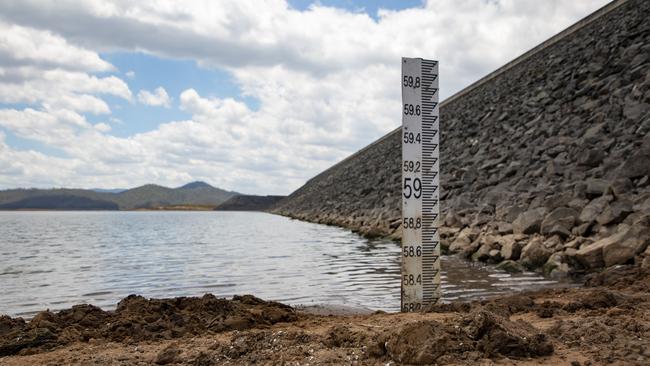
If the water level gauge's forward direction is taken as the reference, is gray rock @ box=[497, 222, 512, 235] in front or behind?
behind

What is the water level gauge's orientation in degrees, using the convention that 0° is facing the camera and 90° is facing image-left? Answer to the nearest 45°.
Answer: approximately 0°

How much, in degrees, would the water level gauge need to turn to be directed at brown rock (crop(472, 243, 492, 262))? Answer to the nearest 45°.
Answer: approximately 180°

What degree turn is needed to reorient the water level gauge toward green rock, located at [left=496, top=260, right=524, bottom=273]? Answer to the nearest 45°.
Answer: approximately 135° to its left

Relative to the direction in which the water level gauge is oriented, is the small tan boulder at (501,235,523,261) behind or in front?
behind

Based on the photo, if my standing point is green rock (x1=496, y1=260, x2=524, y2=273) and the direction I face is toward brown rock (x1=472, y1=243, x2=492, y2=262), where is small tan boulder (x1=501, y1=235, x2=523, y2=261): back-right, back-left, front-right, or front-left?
front-right
